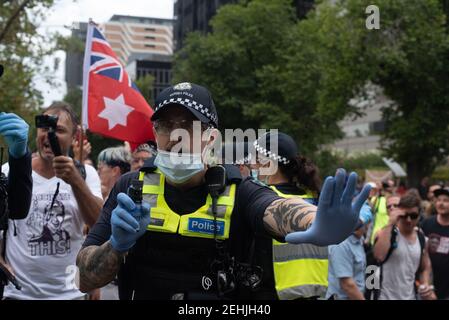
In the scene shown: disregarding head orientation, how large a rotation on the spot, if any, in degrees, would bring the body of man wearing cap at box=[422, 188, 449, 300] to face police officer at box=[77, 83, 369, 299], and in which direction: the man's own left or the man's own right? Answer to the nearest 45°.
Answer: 0° — they already face them

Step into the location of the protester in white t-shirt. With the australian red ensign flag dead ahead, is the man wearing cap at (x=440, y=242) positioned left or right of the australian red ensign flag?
right

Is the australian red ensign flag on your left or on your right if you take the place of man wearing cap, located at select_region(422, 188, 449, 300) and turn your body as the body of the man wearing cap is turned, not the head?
on your right

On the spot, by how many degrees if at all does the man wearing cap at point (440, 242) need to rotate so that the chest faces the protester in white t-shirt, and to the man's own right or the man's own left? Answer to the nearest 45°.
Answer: approximately 45° to the man's own right

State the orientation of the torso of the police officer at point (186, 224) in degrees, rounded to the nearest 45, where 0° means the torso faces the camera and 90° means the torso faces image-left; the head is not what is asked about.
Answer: approximately 0°

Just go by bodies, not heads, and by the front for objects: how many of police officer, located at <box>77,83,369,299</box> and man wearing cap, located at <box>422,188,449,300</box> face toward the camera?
2

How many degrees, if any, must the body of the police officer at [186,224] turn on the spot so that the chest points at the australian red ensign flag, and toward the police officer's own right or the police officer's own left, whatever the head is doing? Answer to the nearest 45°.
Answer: approximately 180°

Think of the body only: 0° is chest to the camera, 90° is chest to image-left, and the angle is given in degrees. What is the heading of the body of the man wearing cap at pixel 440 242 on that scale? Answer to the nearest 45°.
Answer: approximately 0°

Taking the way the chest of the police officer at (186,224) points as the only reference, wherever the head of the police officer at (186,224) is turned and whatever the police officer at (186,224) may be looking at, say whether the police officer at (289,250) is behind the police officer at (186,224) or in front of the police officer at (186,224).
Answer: behind

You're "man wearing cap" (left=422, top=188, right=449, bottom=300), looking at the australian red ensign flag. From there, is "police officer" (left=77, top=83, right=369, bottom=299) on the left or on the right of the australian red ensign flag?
left
